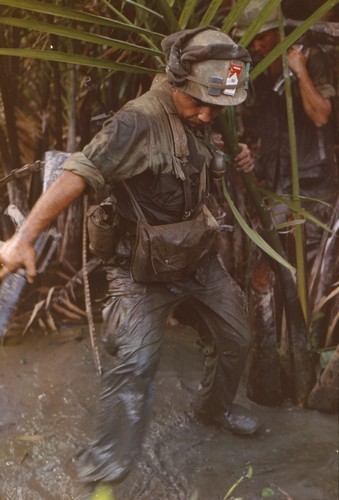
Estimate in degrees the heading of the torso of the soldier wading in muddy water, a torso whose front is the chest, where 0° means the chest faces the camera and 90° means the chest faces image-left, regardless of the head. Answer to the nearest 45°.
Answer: approximately 315°
